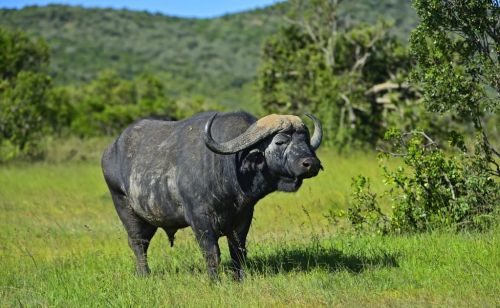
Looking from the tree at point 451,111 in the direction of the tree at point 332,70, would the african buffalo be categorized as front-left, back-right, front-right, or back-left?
back-left

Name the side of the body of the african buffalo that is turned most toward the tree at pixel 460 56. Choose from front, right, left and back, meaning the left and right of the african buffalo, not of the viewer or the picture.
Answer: left

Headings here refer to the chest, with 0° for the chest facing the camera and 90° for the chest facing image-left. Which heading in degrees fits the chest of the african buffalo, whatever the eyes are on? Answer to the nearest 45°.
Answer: approximately 315°

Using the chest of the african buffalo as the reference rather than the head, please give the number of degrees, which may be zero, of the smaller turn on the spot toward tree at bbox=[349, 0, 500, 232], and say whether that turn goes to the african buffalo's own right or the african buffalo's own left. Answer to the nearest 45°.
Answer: approximately 90° to the african buffalo's own left

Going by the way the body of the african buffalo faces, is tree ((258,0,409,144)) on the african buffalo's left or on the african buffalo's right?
on the african buffalo's left

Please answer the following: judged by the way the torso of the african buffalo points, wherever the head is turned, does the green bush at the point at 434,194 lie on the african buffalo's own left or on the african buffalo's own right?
on the african buffalo's own left
